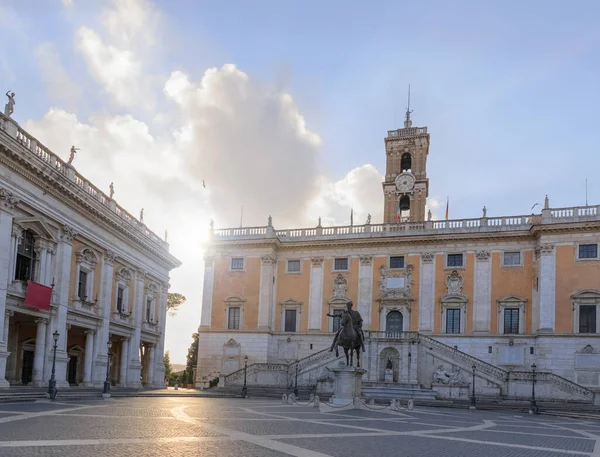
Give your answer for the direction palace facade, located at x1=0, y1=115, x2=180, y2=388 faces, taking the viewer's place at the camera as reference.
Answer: facing the viewer and to the right of the viewer
